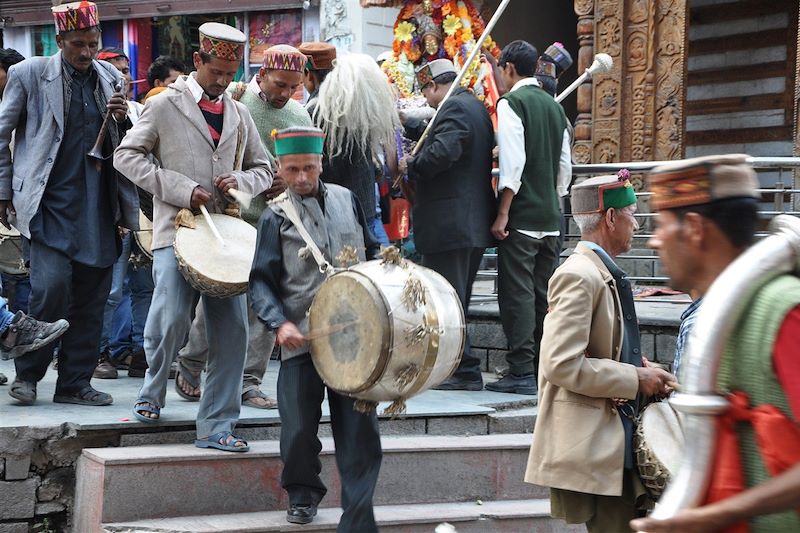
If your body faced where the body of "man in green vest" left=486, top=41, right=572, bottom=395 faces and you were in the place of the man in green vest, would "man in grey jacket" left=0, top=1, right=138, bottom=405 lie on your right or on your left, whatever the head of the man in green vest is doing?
on your left

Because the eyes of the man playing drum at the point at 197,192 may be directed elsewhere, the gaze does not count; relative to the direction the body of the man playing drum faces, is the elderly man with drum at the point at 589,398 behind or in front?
in front

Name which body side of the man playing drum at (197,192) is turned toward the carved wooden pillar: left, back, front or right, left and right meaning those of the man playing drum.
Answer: left

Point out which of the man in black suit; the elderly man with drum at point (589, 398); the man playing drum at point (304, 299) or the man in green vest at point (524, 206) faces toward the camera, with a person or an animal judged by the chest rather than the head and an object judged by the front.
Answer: the man playing drum

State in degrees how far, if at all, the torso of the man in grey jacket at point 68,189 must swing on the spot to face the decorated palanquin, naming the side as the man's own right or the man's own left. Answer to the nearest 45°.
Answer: approximately 90° to the man's own left

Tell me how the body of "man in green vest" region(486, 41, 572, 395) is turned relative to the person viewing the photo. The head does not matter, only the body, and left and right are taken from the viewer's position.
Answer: facing away from the viewer and to the left of the viewer

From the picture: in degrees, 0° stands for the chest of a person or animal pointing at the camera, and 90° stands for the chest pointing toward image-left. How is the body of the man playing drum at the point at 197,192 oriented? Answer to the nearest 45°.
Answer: approximately 315°
